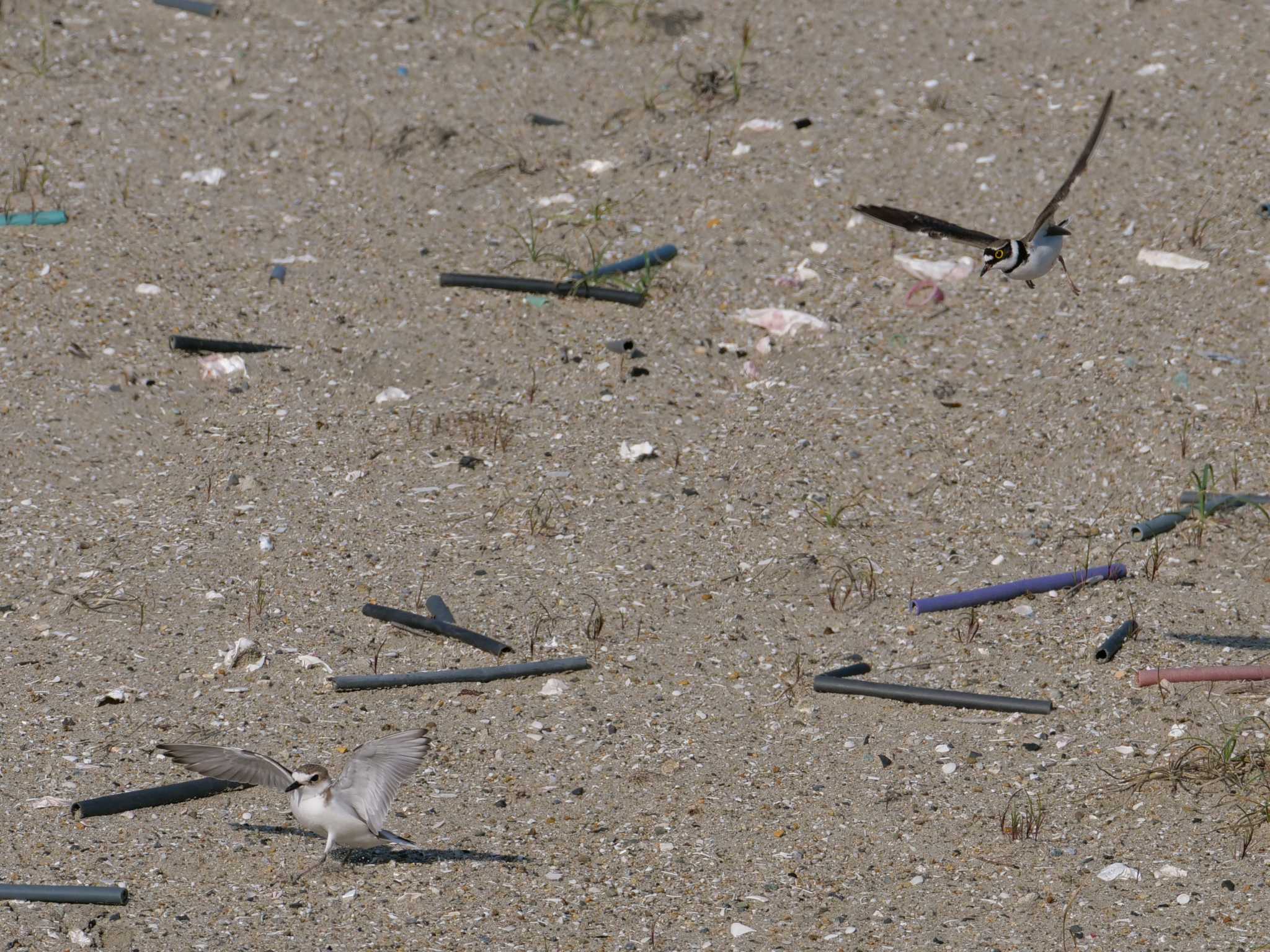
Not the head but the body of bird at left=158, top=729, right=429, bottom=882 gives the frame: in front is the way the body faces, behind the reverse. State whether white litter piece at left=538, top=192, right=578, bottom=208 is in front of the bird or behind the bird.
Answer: behind

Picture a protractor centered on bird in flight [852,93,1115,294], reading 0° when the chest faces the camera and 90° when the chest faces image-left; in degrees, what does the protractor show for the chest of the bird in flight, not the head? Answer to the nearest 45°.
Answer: approximately 45°

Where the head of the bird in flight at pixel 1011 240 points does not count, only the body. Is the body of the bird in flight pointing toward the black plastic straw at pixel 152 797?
yes

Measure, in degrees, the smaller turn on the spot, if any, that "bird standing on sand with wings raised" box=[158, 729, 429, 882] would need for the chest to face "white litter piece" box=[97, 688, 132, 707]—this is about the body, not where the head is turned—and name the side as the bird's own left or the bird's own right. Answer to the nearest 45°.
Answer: approximately 90° to the bird's own right

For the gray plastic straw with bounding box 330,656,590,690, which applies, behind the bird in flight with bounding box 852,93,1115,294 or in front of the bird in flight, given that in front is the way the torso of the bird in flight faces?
in front

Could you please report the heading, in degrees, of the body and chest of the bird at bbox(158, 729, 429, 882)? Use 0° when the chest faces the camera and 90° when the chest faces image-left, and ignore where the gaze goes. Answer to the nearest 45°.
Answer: approximately 45°

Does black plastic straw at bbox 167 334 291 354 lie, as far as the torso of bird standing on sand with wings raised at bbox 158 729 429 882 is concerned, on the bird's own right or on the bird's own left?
on the bird's own right

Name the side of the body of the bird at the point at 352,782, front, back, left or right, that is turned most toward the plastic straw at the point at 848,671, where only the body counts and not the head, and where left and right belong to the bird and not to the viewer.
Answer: back
